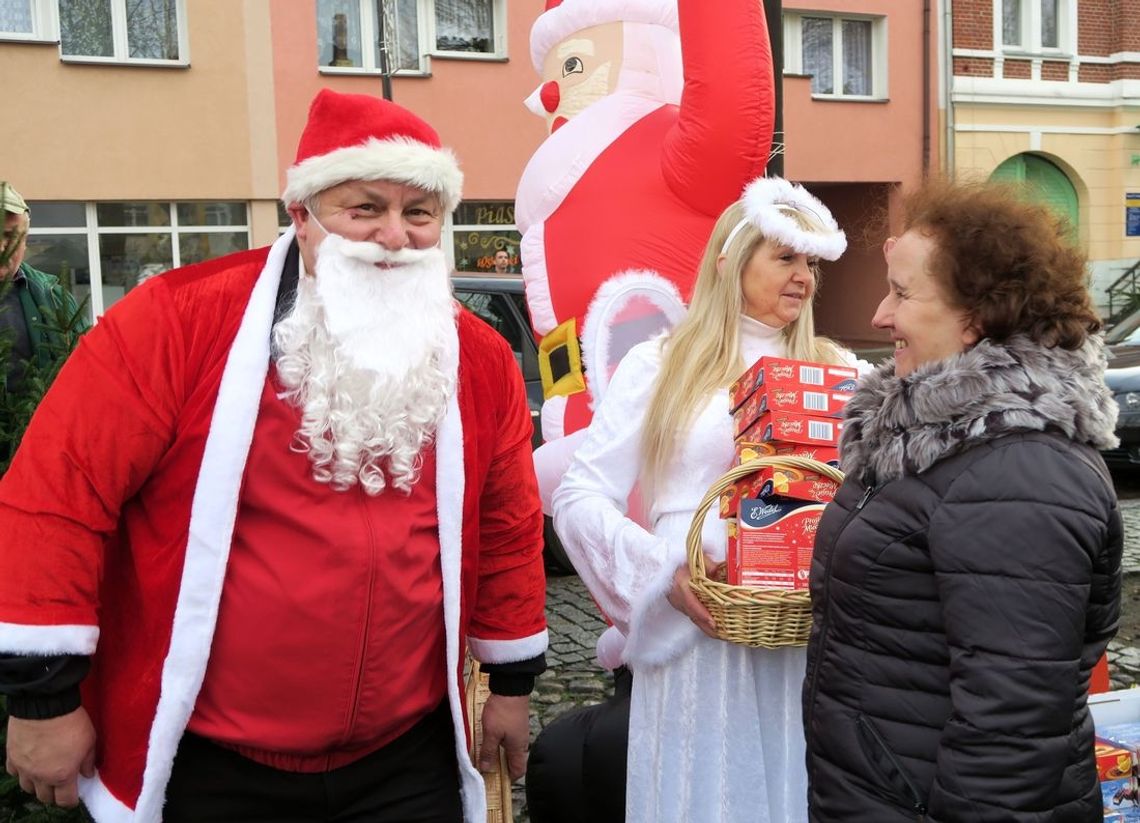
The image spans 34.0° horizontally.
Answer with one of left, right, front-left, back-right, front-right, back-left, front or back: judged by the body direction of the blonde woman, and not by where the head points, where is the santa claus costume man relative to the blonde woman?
right

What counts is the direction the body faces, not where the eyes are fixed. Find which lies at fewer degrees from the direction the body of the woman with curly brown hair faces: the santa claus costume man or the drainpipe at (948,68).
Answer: the santa claus costume man

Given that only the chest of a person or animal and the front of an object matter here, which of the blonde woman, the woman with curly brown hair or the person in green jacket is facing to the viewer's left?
the woman with curly brown hair

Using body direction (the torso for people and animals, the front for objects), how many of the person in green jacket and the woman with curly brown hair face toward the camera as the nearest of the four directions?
1

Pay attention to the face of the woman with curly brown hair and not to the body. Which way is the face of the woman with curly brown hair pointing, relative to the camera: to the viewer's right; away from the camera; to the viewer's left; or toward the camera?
to the viewer's left

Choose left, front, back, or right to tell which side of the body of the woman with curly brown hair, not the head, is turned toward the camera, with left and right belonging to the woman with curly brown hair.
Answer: left

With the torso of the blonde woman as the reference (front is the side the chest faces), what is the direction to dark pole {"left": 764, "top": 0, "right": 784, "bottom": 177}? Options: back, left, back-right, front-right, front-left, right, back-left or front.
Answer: back-left

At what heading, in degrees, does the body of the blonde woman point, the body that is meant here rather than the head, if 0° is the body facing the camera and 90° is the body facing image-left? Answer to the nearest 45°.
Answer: approximately 315°
